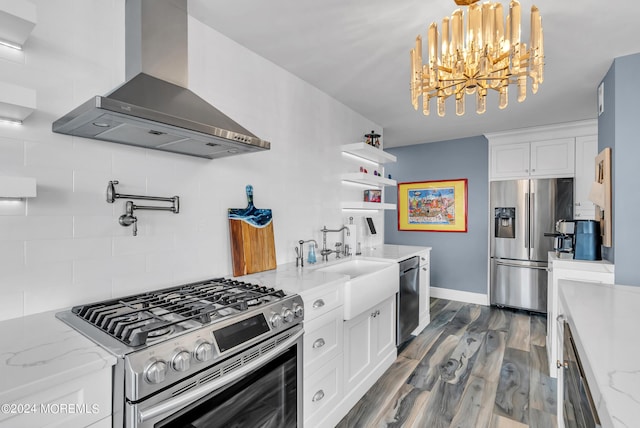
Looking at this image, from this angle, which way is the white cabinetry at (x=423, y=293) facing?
to the viewer's right

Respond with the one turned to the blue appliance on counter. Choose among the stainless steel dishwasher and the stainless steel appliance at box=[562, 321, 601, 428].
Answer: the stainless steel dishwasher

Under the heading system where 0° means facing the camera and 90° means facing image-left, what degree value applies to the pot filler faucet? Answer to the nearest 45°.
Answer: approximately 315°

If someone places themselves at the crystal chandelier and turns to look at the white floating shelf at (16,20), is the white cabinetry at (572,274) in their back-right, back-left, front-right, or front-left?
back-right

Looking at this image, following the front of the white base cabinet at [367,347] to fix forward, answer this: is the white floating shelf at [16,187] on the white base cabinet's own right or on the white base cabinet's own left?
on the white base cabinet's own right

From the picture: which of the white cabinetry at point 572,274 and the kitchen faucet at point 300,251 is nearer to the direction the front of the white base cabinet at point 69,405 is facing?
the white cabinetry

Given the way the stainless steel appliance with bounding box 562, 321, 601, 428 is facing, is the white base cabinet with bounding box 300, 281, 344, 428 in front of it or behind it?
in front

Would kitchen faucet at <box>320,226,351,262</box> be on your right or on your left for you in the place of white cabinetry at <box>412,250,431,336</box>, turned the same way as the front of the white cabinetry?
on your right

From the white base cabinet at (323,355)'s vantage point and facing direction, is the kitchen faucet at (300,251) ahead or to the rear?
to the rear

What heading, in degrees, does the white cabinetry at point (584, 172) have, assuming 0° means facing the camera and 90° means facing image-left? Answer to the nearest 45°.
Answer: approximately 45°

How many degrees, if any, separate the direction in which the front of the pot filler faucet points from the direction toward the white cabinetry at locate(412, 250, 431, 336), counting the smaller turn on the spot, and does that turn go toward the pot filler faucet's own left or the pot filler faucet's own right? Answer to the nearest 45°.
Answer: approximately 45° to the pot filler faucet's own left

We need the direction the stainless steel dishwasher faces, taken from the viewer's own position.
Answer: facing to the right of the viewer
